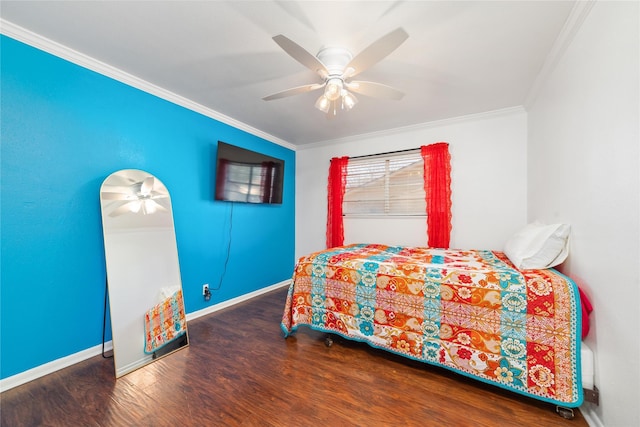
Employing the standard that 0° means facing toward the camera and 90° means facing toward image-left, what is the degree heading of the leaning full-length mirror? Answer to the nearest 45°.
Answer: approximately 315°

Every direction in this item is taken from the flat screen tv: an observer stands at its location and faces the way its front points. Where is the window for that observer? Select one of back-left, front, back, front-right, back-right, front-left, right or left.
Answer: front-left

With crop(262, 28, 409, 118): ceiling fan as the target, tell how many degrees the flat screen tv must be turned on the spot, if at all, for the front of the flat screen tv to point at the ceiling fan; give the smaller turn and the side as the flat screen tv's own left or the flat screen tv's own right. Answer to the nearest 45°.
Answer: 0° — it already faces it

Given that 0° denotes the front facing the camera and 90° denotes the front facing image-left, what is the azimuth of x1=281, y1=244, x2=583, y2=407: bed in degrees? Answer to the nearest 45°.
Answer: approximately 90°

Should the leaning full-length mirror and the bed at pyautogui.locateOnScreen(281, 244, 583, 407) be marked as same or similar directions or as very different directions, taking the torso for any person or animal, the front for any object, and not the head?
very different directions

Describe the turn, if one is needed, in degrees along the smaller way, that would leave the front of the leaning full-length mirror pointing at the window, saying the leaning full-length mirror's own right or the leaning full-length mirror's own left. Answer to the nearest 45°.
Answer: approximately 45° to the leaning full-length mirror's own left

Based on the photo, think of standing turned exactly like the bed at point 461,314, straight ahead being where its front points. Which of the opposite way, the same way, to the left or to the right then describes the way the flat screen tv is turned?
the opposite way

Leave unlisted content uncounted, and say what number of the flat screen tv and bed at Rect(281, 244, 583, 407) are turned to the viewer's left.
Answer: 1

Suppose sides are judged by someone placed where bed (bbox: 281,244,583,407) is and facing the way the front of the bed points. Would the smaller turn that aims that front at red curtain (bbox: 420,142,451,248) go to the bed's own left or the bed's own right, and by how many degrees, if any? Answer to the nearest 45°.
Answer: approximately 90° to the bed's own right

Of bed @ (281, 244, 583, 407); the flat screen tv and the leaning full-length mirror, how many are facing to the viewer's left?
1

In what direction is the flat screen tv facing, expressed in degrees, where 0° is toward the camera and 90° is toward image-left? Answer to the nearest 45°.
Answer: approximately 315°

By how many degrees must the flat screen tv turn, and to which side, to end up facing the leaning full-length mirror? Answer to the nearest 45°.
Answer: approximately 90° to its right

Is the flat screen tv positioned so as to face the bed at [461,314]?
yes
